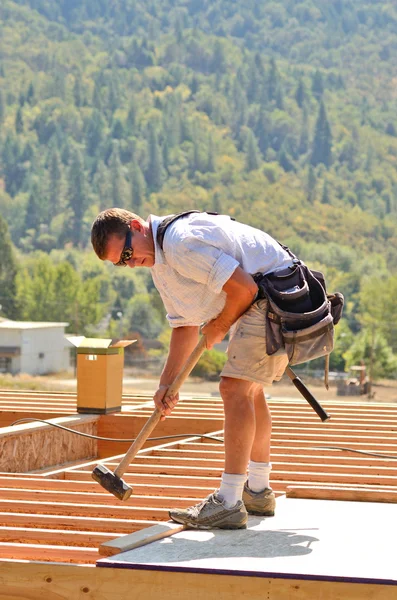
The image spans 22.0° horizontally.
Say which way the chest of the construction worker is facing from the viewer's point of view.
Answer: to the viewer's left
